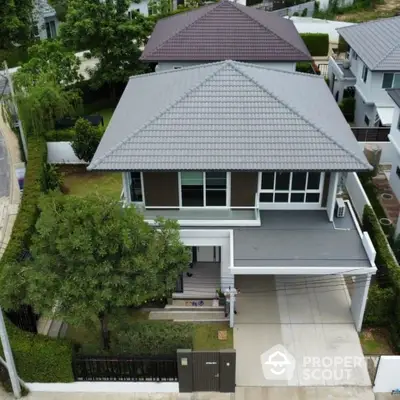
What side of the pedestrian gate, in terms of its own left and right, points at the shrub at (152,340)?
right

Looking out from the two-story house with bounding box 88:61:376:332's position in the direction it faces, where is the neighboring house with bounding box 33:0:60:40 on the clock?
The neighboring house is roughly at 5 o'clock from the two-story house.

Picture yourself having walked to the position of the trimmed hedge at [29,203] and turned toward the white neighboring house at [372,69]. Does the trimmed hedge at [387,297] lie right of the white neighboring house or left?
right

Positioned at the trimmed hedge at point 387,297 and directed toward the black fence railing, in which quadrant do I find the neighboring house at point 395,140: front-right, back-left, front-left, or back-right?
back-right

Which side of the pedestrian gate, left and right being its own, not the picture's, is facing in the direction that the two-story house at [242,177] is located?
back

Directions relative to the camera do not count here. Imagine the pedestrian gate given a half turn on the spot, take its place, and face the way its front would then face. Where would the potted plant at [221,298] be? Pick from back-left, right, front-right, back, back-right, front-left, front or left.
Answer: front

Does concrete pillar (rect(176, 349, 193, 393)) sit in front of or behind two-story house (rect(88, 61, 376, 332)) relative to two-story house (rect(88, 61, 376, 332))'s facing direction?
in front

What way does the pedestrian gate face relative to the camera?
toward the camera

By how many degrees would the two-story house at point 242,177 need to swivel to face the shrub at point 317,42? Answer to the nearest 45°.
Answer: approximately 180°

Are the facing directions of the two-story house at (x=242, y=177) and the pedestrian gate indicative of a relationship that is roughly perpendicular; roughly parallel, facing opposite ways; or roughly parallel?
roughly parallel

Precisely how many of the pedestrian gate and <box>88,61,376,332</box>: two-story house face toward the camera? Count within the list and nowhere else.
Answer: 2

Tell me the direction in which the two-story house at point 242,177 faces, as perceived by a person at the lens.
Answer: facing the viewer

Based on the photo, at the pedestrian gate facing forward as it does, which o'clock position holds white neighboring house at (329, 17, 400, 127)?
The white neighboring house is roughly at 7 o'clock from the pedestrian gate.

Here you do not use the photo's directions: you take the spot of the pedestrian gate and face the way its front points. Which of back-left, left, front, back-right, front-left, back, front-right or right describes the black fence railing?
right

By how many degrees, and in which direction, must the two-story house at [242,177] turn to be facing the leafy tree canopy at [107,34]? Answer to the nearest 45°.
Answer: approximately 135° to its right

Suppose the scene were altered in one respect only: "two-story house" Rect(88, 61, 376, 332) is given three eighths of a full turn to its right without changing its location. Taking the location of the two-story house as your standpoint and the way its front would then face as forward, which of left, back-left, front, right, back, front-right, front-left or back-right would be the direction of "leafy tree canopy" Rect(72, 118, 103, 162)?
front

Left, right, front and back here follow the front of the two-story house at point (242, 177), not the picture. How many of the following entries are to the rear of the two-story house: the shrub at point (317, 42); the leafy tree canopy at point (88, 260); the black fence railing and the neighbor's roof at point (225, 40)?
2

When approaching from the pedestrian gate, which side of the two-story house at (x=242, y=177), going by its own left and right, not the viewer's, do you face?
front

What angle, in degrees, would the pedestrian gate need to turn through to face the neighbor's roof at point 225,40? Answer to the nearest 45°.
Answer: approximately 180°

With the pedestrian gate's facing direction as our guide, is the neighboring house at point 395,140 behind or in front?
behind
